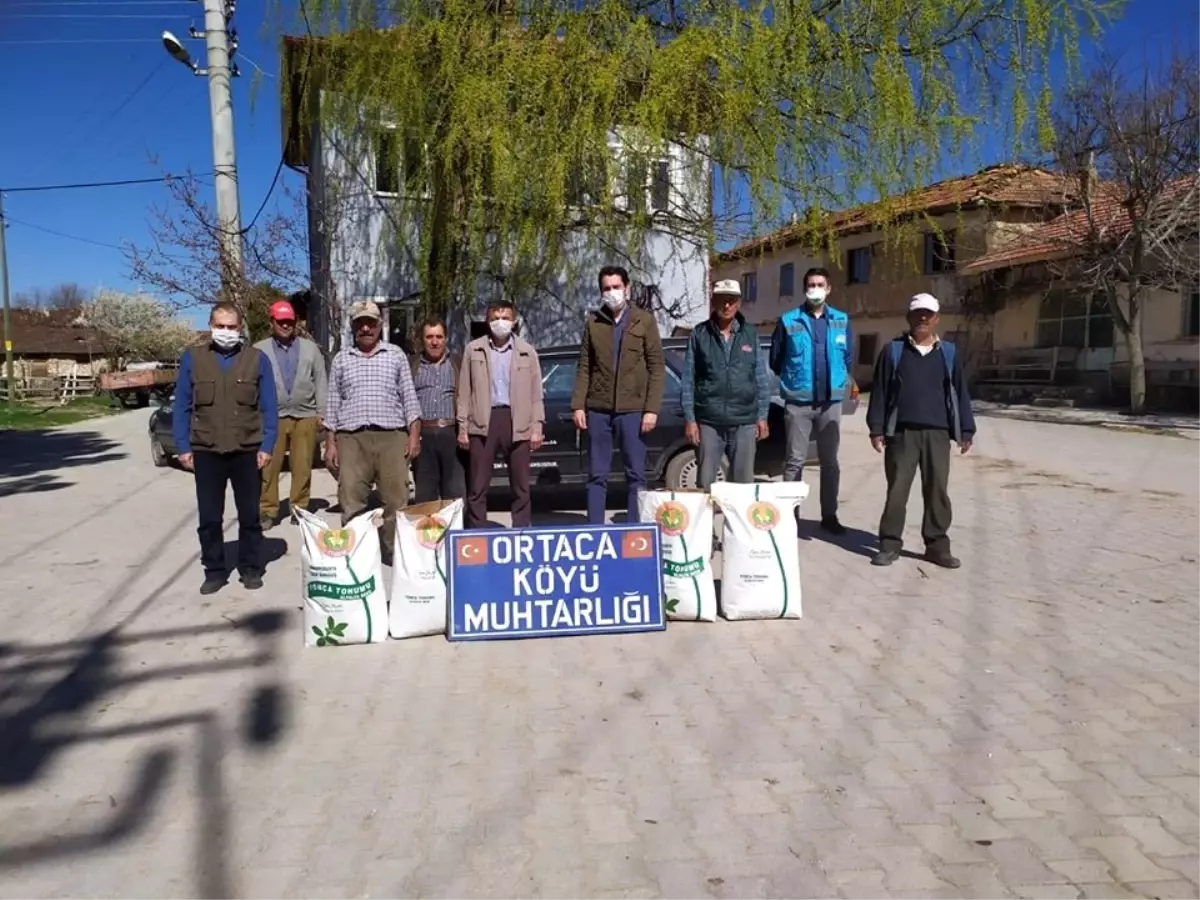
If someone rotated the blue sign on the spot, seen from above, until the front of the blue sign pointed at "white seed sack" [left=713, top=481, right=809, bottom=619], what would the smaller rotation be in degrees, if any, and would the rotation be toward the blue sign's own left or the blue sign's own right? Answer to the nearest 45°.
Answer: approximately 90° to the blue sign's own left

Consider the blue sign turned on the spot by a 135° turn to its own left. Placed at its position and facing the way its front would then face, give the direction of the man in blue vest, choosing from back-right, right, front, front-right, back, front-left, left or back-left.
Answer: front

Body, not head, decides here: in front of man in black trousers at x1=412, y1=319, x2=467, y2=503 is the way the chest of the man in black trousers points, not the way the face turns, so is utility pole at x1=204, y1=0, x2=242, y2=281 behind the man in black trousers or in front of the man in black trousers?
behind

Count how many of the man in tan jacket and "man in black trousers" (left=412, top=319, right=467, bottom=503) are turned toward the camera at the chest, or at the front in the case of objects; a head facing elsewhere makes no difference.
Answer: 2

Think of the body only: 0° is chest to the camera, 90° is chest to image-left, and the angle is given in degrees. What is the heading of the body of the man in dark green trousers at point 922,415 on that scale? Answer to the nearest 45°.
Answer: approximately 0°

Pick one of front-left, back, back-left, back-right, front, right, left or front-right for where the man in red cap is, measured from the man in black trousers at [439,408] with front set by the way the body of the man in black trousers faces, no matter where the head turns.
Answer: back-right
